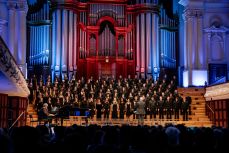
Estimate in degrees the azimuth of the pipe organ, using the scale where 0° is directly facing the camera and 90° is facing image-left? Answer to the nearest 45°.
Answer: approximately 0°
